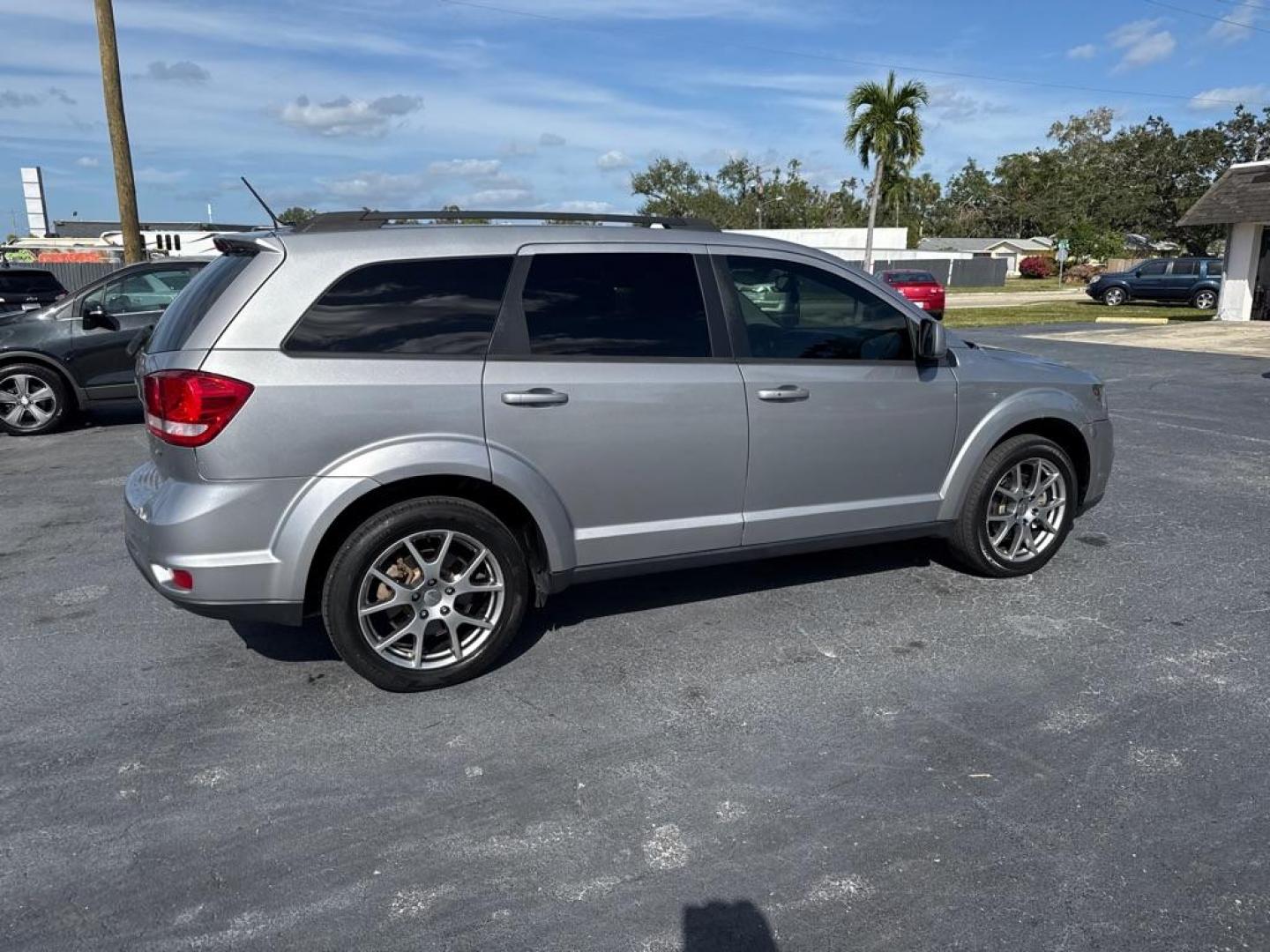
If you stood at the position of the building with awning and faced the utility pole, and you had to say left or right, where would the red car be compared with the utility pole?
right

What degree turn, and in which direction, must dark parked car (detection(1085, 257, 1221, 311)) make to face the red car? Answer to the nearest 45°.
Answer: approximately 45° to its left

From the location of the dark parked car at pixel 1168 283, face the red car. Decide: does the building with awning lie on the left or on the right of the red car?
left

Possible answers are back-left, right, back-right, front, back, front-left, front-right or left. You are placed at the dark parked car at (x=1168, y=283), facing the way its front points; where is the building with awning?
left

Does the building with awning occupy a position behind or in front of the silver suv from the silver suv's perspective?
in front

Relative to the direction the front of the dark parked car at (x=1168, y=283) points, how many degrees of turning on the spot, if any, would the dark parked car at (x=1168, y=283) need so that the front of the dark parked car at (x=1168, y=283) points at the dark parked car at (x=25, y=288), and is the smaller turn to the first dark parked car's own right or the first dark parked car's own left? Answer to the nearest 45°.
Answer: approximately 45° to the first dark parked car's own left

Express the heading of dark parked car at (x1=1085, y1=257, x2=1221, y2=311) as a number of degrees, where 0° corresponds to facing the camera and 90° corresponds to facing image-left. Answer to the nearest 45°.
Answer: approximately 90°

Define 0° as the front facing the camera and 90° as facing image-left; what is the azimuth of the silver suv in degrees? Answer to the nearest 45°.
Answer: approximately 225°

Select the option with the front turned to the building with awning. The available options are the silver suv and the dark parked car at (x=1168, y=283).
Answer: the silver suv

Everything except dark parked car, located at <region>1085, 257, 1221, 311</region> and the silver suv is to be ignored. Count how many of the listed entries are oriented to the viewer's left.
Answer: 1

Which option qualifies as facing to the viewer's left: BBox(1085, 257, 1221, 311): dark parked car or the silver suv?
the dark parked car

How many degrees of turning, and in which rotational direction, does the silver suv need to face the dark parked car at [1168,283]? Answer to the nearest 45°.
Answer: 0° — it already faces it

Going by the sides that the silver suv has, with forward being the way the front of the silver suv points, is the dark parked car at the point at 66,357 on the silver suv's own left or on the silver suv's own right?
on the silver suv's own left
